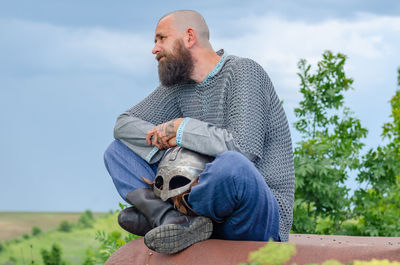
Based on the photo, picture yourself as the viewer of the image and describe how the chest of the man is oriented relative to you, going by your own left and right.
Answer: facing the viewer and to the left of the viewer

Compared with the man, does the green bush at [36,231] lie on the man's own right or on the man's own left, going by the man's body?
on the man's own right

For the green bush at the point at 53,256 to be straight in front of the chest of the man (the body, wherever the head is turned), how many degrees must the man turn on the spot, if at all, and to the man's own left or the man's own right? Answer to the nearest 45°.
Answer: approximately 90° to the man's own right

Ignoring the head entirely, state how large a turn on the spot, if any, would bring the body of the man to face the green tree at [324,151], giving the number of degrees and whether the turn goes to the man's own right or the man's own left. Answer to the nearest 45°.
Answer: approximately 180°

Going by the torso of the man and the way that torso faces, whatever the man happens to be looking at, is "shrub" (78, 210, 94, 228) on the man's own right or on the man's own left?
on the man's own right

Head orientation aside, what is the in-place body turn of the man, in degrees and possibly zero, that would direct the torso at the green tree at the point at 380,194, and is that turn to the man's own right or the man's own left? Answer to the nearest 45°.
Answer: approximately 180°

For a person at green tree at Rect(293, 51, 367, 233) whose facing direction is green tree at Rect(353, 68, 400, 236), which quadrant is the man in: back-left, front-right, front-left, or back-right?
back-right

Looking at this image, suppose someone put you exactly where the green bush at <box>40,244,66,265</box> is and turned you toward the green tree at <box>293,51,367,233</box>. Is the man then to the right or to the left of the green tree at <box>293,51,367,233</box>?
right

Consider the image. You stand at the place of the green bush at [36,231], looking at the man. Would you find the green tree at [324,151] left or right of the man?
left

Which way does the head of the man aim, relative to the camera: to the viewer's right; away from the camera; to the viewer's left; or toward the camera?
to the viewer's left
